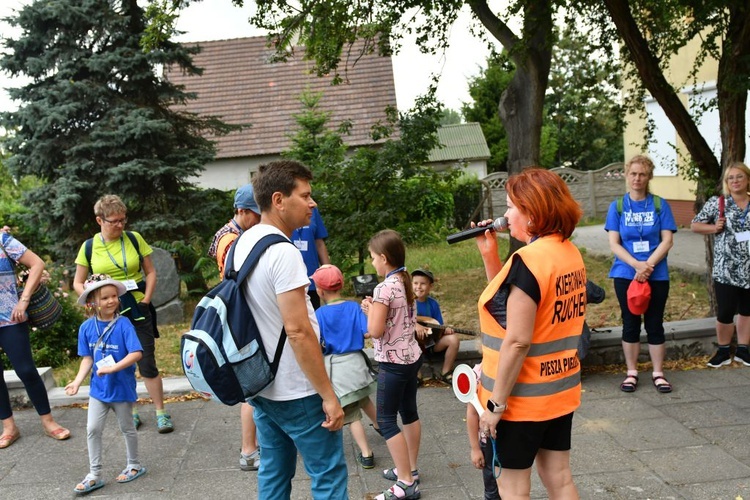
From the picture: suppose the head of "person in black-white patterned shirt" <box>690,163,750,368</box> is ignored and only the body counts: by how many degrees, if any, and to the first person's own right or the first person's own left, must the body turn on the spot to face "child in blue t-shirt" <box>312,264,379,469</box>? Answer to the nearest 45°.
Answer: approximately 45° to the first person's own right

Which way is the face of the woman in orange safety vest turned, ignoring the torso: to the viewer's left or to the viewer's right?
to the viewer's left

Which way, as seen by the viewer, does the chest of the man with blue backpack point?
to the viewer's right

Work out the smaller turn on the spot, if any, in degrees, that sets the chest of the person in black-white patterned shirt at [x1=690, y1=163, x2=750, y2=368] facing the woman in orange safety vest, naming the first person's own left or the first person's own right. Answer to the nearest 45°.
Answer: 0° — they already face them

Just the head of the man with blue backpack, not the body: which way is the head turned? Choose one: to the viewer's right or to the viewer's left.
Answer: to the viewer's right

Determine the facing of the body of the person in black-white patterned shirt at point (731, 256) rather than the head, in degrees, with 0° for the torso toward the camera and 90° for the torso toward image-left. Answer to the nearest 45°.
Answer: approximately 0°

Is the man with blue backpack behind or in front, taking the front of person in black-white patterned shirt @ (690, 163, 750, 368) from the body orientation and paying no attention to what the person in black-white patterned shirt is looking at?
in front

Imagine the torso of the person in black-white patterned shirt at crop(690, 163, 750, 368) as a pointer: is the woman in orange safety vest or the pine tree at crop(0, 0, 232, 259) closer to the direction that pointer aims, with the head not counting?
the woman in orange safety vest
